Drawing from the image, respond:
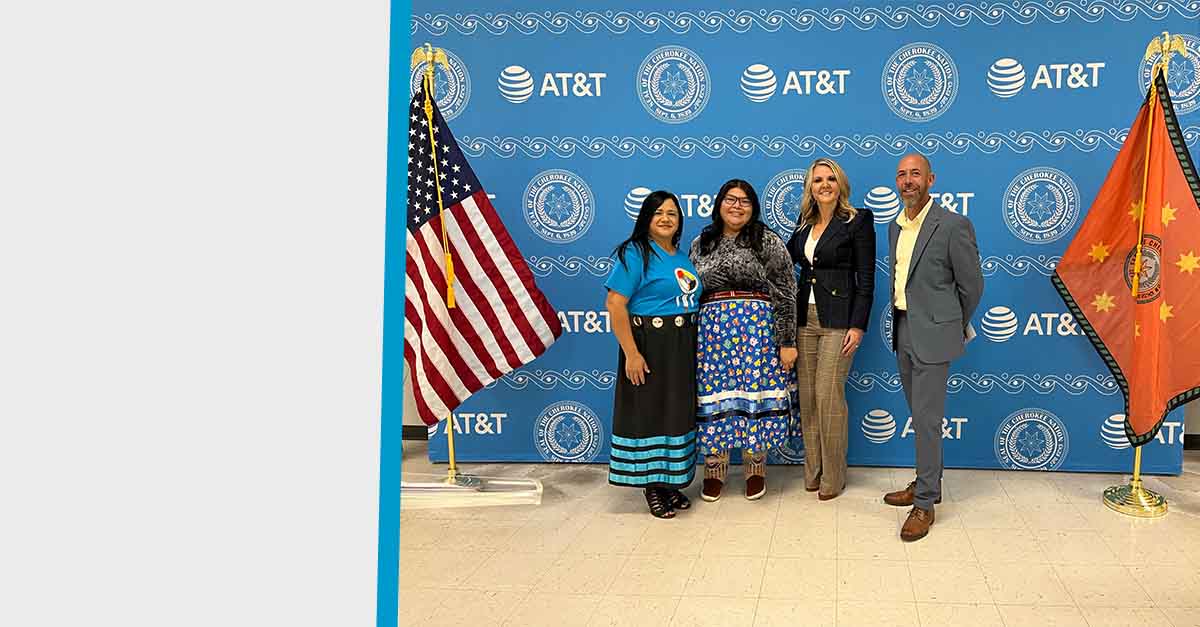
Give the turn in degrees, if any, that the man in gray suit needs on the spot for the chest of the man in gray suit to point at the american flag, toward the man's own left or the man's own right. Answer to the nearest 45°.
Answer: approximately 45° to the man's own right

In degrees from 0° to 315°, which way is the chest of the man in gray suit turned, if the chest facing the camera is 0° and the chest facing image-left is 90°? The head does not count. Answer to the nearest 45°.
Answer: approximately 45°

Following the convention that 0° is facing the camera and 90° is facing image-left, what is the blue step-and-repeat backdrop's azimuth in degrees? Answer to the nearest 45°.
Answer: approximately 0°

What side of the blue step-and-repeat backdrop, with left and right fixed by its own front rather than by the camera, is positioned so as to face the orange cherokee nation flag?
left

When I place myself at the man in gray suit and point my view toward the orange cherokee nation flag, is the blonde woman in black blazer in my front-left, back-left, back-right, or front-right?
back-left

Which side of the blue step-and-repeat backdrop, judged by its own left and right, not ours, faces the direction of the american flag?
right

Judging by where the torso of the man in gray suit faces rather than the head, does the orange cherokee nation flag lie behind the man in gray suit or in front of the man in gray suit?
behind
